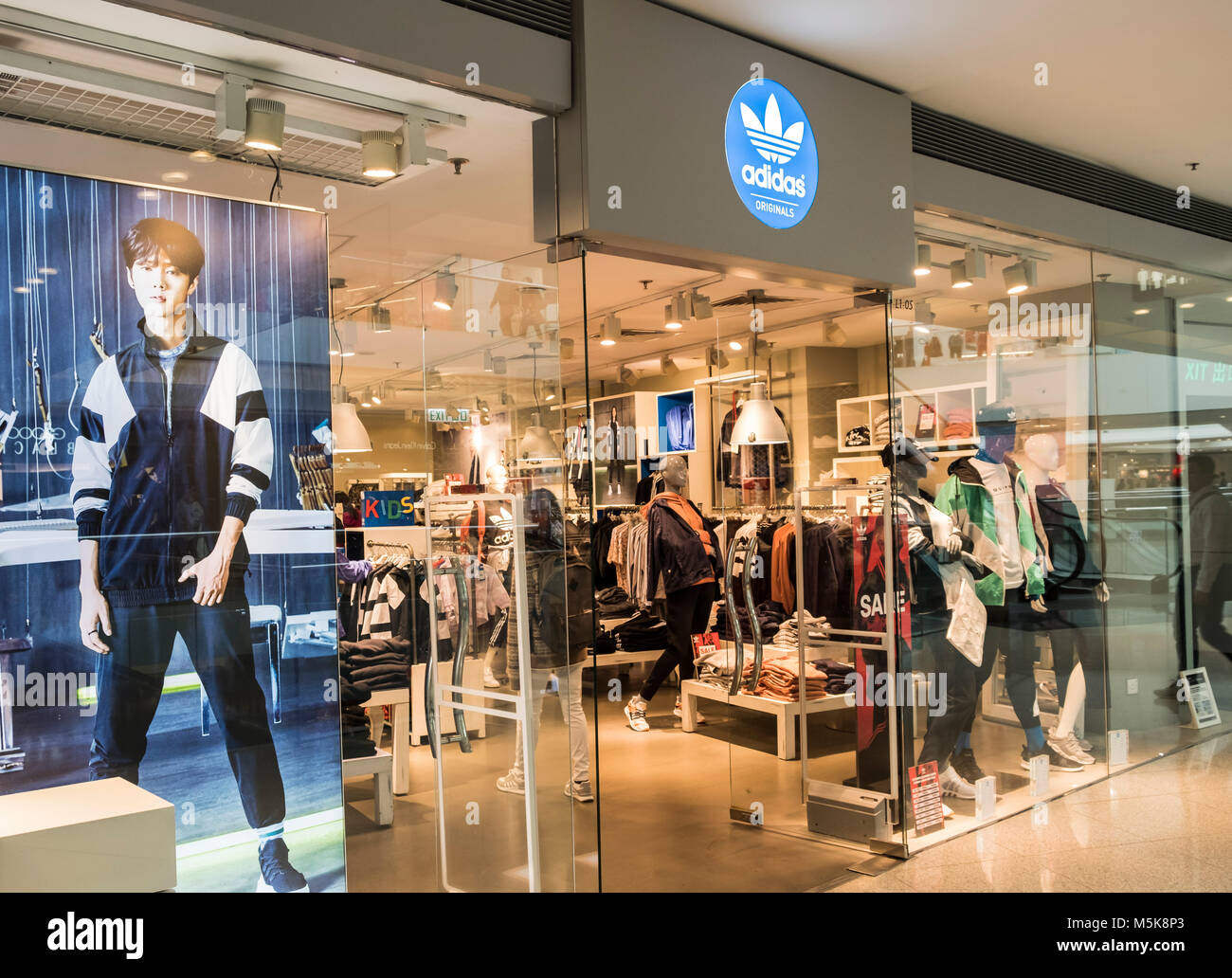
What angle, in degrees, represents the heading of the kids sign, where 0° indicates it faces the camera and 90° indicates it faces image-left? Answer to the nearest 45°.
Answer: approximately 0°

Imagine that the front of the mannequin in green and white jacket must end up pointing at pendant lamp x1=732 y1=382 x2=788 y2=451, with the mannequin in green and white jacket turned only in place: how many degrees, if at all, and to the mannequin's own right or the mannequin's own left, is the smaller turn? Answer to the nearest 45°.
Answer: approximately 180°
